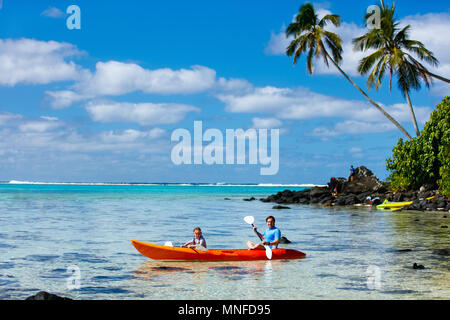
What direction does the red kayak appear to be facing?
to the viewer's left

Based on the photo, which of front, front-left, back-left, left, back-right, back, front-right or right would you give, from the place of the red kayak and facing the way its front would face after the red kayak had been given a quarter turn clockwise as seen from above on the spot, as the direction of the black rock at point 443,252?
right

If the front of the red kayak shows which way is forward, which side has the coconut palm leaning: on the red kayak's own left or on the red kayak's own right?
on the red kayak's own right

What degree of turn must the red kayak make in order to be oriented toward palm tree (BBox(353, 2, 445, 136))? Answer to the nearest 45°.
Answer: approximately 135° to its right

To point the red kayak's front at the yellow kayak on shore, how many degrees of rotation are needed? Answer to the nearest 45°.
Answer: approximately 135° to its right
